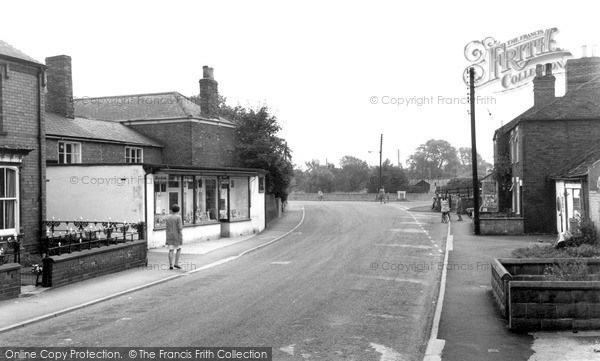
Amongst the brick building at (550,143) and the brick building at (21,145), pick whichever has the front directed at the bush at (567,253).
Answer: the brick building at (21,145)

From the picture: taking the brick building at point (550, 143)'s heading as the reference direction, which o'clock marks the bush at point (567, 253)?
The bush is roughly at 9 o'clock from the brick building.

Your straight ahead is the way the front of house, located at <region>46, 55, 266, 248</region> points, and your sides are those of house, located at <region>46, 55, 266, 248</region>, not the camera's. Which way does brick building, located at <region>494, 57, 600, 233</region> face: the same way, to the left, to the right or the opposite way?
the opposite way

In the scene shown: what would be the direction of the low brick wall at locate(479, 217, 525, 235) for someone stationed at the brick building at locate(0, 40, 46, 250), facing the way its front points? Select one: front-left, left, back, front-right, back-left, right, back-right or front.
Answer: front-left

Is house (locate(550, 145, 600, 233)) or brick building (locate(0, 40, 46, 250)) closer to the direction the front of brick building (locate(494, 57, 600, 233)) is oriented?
the brick building

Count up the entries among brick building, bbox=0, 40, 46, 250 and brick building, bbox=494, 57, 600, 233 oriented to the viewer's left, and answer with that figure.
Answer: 1

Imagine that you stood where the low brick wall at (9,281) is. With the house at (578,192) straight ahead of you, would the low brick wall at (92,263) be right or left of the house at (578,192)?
left

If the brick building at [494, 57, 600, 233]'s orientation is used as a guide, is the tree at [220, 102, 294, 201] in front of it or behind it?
in front

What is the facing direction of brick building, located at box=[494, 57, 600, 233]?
to the viewer's left

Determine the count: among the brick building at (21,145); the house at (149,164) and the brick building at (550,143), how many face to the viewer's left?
1

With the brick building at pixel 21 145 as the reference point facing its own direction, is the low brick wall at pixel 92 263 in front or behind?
in front

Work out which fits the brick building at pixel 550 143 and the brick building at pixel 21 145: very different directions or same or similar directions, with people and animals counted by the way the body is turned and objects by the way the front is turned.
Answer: very different directions

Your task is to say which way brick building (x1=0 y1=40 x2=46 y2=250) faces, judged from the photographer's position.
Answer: facing the viewer and to the right of the viewer

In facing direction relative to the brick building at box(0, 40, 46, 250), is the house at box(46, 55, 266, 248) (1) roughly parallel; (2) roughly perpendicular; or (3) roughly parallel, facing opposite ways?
roughly parallel

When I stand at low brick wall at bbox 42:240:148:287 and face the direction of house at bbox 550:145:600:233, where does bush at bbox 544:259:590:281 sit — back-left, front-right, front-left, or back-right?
front-right
